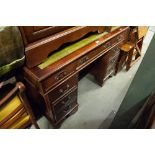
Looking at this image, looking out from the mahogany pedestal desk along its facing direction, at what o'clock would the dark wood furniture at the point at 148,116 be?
The dark wood furniture is roughly at 12 o'clock from the mahogany pedestal desk.

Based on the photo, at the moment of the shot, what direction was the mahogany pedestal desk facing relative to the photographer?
facing the viewer and to the right of the viewer

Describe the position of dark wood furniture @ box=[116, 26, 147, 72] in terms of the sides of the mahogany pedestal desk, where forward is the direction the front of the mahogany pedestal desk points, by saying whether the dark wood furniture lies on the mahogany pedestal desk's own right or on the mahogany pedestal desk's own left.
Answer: on the mahogany pedestal desk's own left
